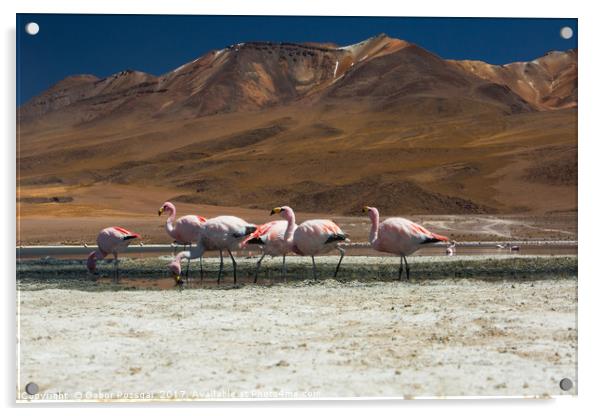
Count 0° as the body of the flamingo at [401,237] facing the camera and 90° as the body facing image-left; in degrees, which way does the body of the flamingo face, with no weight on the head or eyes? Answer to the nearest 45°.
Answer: approximately 90°

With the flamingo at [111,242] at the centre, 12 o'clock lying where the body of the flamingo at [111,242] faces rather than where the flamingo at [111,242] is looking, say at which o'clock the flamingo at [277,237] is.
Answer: the flamingo at [277,237] is roughly at 7 o'clock from the flamingo at [111,242].

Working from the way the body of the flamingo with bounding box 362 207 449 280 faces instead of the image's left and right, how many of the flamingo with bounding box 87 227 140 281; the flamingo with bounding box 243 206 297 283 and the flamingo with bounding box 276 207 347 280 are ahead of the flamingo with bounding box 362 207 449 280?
3

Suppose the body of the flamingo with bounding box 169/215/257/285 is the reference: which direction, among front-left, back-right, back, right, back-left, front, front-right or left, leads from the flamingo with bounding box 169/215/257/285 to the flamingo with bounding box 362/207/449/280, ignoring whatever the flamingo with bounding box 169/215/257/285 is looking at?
back

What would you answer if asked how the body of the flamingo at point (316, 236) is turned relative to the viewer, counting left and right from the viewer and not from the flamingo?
facing to the left of the viewer

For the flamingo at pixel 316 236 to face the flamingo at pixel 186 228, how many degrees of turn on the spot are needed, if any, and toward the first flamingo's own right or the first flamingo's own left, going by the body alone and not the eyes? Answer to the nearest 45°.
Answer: approximately 45° to the first flamingo's own right

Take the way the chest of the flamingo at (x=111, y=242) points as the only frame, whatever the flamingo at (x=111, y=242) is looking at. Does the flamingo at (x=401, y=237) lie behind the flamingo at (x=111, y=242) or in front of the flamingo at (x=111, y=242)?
behind

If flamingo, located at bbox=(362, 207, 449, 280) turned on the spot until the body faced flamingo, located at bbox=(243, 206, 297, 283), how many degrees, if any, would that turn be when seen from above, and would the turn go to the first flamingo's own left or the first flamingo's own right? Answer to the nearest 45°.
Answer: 0° — it already faces it

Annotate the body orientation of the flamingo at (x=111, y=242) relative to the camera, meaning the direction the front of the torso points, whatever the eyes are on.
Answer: to the viewer's left

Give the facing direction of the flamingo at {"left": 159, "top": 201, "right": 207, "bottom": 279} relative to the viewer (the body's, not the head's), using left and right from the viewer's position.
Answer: facing to the left of the viewer
